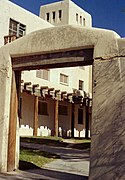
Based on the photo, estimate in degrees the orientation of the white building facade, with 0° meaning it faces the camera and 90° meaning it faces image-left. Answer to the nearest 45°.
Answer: approximately 315°

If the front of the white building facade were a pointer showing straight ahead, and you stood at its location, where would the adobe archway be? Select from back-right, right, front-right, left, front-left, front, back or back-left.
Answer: front-right
